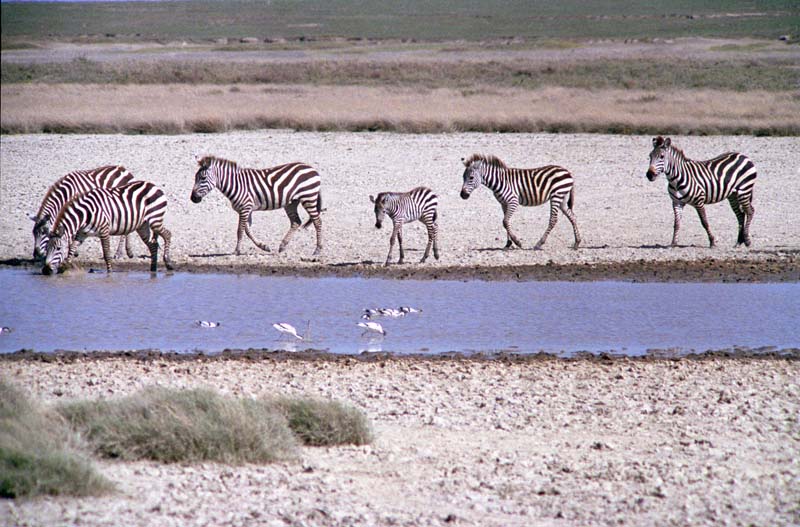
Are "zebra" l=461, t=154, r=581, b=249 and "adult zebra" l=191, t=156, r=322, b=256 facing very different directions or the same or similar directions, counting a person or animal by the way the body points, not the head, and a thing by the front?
same or similar directions

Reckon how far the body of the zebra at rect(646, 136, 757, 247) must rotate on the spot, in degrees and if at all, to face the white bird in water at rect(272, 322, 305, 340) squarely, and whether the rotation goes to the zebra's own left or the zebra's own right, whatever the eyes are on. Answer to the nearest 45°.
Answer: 0° — it already faces it

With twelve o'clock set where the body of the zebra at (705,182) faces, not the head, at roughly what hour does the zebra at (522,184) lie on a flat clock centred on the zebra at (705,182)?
the zebra at (522,184) is roughly at 1 o'clock from the zebra at (705,182).

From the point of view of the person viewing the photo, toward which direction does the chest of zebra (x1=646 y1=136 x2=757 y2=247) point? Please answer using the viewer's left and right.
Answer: facing the viewer and to the left of the viewer

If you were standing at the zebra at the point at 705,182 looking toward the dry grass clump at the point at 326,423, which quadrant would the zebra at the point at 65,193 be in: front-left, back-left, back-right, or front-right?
front-right

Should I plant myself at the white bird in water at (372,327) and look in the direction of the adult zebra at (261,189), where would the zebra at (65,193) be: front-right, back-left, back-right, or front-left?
front-left

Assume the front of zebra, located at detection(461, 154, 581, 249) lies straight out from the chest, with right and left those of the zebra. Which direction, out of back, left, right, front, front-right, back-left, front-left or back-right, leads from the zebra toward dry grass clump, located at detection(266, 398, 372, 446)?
left

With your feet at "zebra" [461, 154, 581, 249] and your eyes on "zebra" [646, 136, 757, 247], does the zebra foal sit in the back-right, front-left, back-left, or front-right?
back-right

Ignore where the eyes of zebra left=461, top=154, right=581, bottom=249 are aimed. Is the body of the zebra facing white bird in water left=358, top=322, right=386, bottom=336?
no

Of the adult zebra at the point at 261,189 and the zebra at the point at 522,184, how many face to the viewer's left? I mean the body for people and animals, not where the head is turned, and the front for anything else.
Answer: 2

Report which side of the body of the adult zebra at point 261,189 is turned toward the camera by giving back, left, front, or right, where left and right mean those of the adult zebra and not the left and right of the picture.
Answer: left

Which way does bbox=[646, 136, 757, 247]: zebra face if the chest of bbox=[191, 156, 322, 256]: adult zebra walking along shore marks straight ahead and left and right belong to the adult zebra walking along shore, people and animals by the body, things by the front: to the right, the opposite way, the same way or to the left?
the same way

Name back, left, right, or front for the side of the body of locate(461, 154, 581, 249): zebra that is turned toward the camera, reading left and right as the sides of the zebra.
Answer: left

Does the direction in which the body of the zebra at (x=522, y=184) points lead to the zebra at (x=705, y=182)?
no

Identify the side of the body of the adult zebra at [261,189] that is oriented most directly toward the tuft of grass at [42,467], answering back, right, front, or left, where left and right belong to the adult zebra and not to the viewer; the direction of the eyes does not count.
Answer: left

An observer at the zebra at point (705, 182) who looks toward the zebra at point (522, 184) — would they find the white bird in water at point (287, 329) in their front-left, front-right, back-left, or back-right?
front-left

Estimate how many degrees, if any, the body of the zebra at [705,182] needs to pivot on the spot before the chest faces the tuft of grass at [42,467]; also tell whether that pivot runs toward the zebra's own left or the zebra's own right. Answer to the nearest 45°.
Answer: approximately 45° to the zebra's own left

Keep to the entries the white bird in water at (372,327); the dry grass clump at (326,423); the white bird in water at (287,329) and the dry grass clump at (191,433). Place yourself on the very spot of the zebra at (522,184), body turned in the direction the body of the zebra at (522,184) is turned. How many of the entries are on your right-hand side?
0
